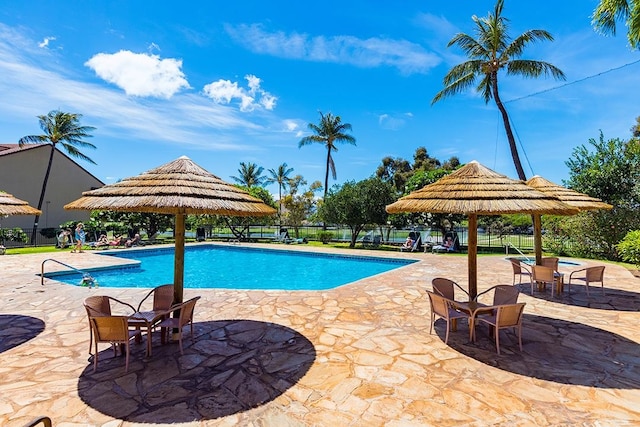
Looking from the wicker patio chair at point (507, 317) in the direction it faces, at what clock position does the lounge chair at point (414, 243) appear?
The lounge chair is roughly at 1 o'clock from the wicker patio chair.

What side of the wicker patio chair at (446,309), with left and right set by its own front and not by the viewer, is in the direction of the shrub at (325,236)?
left

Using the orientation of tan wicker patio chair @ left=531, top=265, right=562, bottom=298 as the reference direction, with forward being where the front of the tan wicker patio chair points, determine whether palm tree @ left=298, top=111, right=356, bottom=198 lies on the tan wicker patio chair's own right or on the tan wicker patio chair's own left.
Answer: on the tan wicker patio chair's own left

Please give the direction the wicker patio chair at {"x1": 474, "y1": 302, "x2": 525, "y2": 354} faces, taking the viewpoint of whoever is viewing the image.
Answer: facing away from the viewer and to the left of the viewer

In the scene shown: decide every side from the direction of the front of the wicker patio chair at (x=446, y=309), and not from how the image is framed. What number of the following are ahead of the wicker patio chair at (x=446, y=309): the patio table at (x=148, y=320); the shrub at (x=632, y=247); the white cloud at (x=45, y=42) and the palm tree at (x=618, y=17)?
2

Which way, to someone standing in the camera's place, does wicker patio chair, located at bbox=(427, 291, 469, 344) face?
facing away from the viewer and to the right of the viewer

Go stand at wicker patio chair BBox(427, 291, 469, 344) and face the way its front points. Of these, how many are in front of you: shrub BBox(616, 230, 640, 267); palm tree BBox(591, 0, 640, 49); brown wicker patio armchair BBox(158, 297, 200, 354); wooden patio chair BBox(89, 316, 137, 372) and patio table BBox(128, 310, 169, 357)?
2

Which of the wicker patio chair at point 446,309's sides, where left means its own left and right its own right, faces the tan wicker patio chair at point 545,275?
front

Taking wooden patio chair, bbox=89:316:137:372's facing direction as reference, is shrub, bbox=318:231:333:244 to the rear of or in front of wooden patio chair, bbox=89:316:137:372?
in front

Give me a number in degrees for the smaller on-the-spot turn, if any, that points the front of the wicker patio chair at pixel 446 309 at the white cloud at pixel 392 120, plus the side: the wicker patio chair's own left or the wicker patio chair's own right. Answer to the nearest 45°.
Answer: approximately 45° to the wicker patio chair's own left

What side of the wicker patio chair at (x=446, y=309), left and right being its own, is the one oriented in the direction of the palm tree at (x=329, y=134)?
left

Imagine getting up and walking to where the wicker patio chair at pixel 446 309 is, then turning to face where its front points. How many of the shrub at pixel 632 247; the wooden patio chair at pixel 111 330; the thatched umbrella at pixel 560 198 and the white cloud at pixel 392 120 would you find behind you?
1

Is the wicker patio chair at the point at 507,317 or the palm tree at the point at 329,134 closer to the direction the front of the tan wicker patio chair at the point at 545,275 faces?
the palm tree
